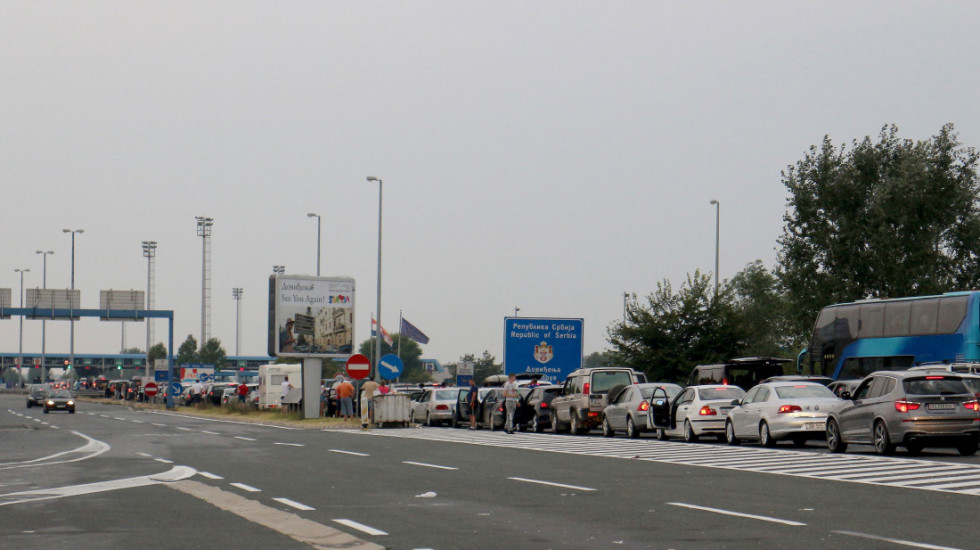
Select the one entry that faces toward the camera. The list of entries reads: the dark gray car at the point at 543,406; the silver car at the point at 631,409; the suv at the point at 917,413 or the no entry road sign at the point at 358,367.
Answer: the no entry road sign

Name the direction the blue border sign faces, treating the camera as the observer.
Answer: facing the viewer

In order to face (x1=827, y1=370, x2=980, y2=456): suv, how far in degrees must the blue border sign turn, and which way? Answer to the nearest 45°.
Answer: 0° — it already faces it

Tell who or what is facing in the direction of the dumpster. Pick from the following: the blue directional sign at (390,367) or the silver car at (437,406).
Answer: the blue directional sign

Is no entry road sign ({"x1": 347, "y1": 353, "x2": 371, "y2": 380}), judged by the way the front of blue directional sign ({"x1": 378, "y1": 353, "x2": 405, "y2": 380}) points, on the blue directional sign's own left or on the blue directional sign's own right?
on the blue directional sign's own right

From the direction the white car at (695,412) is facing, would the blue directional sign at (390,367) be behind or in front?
in front

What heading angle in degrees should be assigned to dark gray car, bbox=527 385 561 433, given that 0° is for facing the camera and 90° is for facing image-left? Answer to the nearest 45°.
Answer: approximately 135°

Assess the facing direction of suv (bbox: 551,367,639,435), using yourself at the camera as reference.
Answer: facing away from the viewer and to the left of the viewer

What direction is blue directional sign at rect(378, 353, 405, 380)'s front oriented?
toward the camera

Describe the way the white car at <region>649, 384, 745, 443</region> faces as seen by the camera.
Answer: facing away from the viewer and to the left of the viewer
